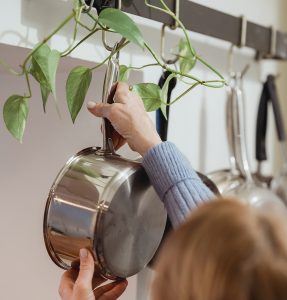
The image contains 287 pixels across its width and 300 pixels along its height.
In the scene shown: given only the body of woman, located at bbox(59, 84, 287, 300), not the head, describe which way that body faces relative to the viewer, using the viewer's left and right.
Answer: facing away from the viewer and to the left of the viewer

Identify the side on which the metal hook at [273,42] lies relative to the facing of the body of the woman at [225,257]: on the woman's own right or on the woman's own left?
on the woman's own right

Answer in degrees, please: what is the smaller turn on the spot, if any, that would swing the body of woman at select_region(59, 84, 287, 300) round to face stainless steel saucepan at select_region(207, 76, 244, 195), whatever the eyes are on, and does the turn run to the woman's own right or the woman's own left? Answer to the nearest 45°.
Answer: approximately 45° to the woman's own right

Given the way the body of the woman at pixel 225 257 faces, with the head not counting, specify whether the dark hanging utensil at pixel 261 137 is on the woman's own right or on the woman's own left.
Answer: on the woman's own right

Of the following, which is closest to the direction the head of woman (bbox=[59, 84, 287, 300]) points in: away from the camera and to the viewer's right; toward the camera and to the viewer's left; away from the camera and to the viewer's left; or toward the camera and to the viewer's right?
away from the camera and to the viewer's left

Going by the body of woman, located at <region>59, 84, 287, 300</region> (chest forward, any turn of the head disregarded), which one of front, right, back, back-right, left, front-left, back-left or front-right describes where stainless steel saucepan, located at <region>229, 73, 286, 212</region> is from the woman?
front-right

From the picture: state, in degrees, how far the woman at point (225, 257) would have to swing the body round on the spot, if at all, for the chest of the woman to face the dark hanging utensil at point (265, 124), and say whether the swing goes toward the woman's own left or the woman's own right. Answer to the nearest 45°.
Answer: approximately 45° to the woman's own right
